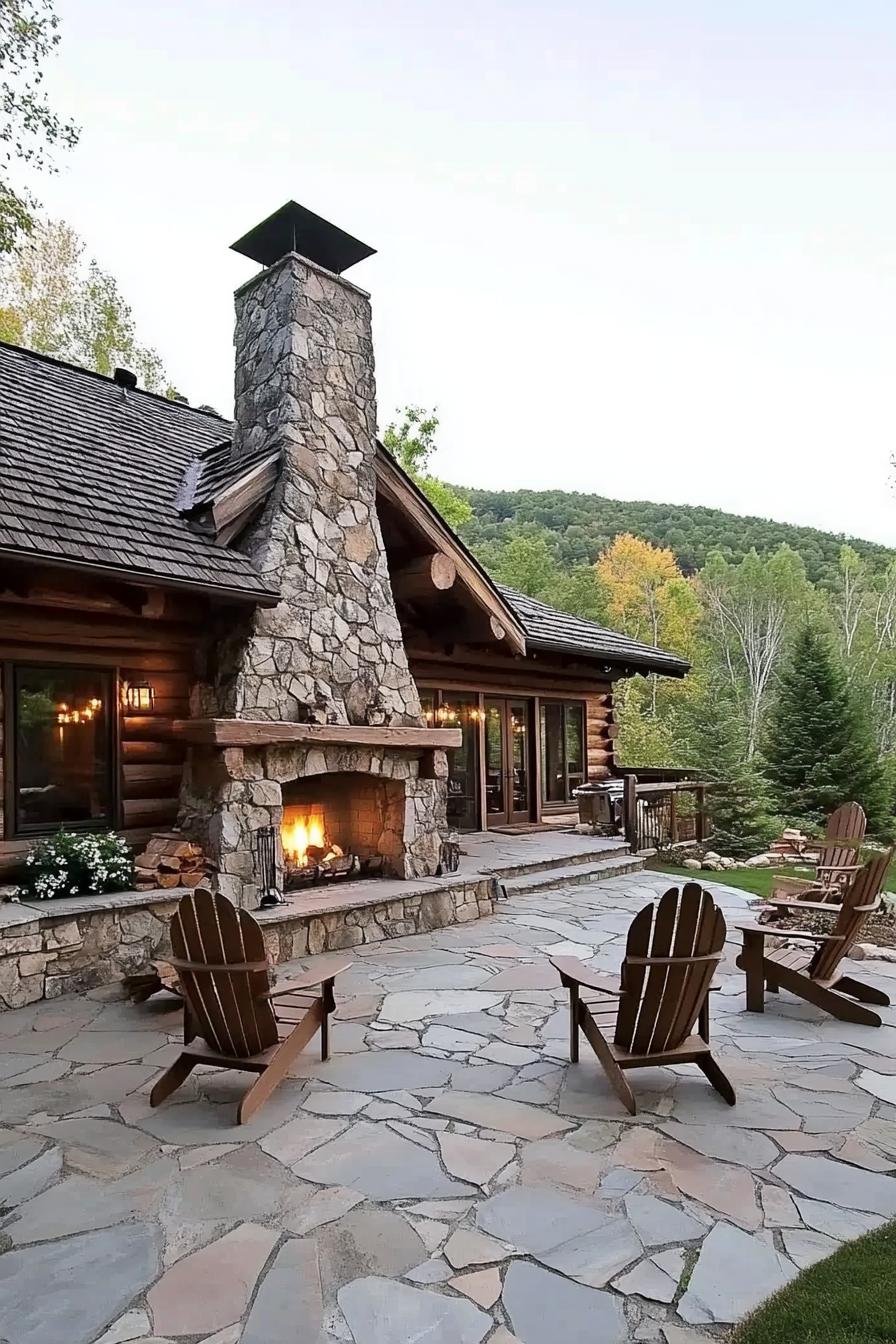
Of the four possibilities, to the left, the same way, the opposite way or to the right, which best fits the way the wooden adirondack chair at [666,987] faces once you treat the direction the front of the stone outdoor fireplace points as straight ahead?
the opposite way

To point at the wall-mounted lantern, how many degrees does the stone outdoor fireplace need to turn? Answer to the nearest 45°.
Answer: approximately 135° to its right

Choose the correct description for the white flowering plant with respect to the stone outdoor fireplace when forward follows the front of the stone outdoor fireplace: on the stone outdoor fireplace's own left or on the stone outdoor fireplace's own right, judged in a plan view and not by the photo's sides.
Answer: on the stone outdoor fireplace's own right

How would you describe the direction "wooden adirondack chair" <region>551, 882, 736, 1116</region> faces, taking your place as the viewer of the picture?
facing away from the viewer and to the left of the viewer

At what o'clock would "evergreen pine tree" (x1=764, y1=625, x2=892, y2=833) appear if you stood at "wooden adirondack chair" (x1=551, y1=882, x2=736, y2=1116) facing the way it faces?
The evergreen pine tree is roughly at 2 o'clock from the wooden adirondack chair.

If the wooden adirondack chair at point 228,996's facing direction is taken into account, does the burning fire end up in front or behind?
in front

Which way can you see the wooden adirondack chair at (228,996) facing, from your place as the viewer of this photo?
facing away from the viewer and to the right of the viewer

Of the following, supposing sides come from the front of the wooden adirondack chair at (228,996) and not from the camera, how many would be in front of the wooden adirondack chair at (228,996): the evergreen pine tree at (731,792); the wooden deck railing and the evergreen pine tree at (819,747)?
3

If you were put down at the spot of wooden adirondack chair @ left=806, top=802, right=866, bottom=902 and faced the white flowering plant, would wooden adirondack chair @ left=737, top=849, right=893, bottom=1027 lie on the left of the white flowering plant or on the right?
left
